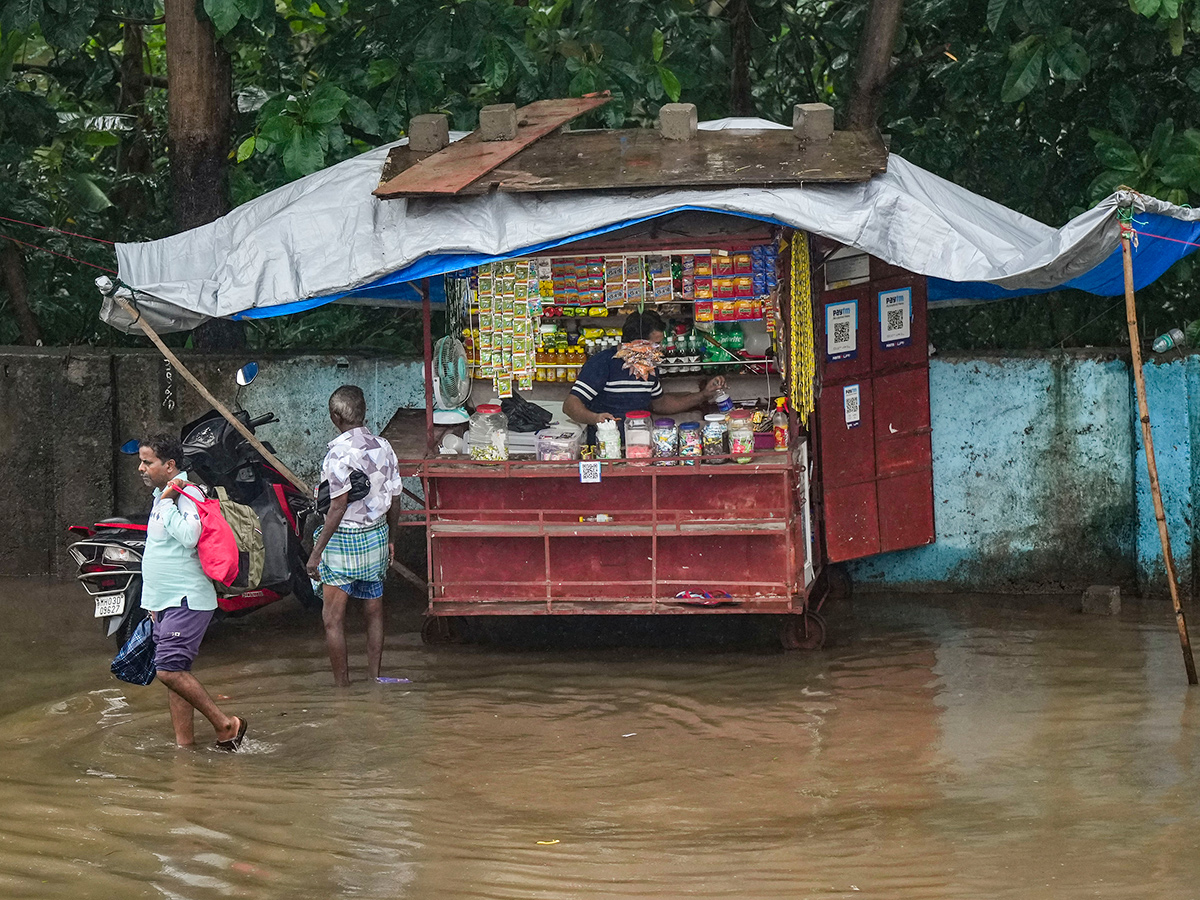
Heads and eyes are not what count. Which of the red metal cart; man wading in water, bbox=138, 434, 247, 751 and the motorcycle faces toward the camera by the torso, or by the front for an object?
the red metal cart

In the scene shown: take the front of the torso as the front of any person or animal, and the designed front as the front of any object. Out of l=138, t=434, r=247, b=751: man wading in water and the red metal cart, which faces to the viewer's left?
the man wading in water

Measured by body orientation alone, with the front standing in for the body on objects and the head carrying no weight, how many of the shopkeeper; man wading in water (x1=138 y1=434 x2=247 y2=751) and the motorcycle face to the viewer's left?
1

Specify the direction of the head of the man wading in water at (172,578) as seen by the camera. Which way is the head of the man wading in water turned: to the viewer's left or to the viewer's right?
to the viewer's left

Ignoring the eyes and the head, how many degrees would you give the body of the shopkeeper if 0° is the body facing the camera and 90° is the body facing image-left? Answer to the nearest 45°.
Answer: approximately 315°

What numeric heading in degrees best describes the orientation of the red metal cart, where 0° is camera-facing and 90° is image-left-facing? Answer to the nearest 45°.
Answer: approximately 0°

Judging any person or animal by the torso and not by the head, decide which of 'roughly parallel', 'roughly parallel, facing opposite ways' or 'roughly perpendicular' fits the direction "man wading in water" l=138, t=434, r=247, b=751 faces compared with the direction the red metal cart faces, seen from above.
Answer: roughly perpendicular

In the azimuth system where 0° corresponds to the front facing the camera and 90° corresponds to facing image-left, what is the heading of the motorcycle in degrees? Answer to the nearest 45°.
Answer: approximately 225°

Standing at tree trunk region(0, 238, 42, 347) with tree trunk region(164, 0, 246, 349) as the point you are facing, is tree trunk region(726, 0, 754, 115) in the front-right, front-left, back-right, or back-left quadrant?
front-left

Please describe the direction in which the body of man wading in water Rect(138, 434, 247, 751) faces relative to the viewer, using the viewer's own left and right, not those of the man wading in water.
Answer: facing to the left of the viewer
